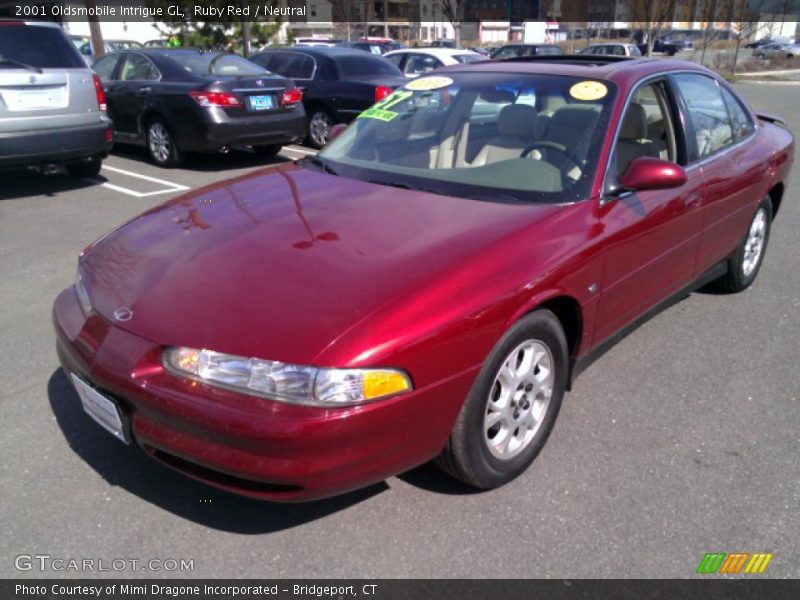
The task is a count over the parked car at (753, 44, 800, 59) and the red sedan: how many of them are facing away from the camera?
0

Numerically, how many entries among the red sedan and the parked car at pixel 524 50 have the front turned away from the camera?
0

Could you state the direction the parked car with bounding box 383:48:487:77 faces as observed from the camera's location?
facing away from the viewer and to the left of the viewer

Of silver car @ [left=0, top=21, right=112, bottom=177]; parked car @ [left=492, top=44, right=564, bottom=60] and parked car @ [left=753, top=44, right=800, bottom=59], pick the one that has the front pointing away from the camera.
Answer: the silver car

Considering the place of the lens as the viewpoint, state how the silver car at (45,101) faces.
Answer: facing away from the viewer

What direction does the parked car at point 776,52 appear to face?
to the viewer's left

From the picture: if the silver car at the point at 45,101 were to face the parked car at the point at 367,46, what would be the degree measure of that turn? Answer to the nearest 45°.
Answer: approximately 45° to its right
